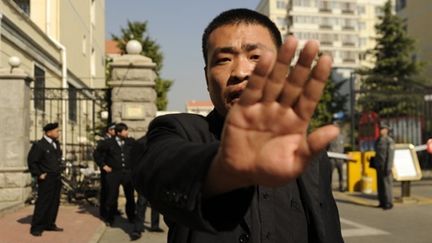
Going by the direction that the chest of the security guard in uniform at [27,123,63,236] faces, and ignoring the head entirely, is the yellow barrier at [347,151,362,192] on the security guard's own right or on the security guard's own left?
on the security guard's own left

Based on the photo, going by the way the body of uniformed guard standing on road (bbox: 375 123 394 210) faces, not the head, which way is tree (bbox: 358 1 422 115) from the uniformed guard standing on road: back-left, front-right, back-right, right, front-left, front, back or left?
back-right

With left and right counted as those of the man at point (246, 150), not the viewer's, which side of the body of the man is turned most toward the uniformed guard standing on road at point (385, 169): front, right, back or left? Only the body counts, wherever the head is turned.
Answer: back

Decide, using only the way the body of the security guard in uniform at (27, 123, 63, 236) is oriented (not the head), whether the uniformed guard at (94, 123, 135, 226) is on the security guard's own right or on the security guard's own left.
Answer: on the security guard's own left
